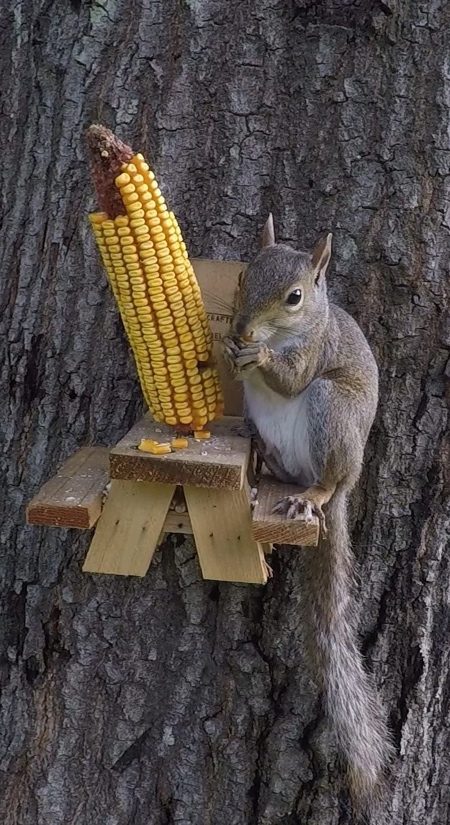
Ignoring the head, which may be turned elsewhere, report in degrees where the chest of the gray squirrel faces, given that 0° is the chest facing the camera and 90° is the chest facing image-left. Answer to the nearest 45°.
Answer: approximately 45°
